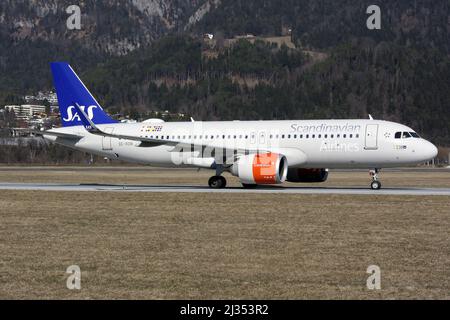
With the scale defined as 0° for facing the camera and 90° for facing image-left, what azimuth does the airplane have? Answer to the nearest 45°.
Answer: approximately 270°
